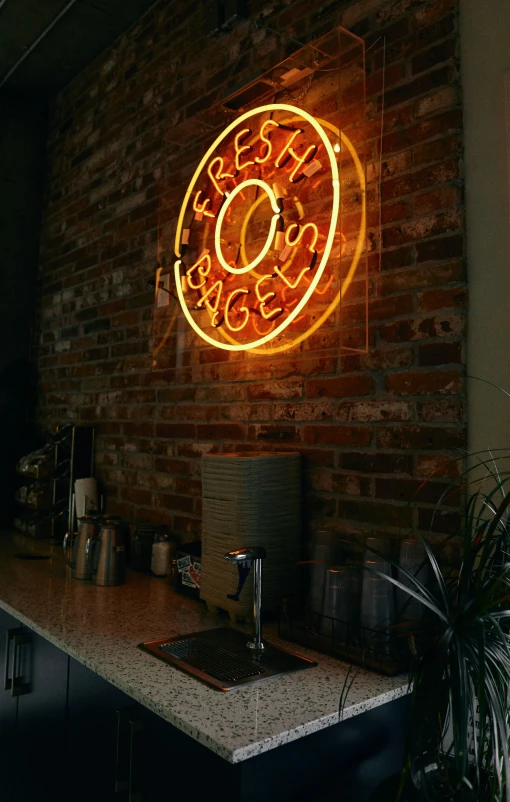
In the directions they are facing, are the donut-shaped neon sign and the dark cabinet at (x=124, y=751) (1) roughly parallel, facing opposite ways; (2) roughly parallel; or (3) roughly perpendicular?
roughly parallel

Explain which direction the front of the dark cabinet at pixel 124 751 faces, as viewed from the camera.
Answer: facing the viewer and to the left of the viewer

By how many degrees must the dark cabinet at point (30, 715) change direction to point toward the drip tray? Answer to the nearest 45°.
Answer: approximately 90° to its left

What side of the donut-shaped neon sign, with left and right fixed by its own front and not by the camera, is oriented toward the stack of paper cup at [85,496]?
right

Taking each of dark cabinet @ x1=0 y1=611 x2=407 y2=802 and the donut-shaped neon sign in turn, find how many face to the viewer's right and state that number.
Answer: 0

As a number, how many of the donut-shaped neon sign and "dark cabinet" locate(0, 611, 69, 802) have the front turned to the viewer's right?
0

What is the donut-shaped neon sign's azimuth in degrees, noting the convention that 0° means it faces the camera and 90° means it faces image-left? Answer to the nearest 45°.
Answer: approximately 45°

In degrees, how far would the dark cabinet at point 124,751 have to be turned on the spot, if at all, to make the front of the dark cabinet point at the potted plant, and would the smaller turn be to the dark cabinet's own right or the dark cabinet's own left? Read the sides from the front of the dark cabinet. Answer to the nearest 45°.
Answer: approximately 90° to the dark cabinet's own left

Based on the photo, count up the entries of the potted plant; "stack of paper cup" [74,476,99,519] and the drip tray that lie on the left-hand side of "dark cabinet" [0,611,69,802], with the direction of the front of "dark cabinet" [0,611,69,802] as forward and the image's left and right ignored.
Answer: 2
